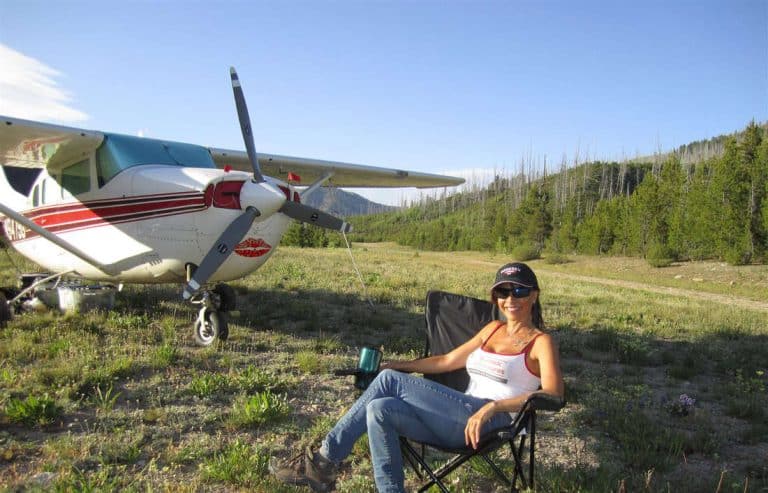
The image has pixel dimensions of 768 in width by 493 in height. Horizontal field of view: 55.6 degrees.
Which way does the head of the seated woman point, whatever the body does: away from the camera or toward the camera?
toward the camera

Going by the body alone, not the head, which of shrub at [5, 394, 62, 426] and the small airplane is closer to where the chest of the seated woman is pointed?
the shrub

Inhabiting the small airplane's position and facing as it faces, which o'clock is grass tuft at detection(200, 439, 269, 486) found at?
The grass tuft is roughly at 1 o'clock from the small airplane.

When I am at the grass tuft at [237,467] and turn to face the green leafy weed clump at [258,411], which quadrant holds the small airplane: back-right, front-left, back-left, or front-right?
front-left

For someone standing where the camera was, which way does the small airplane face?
facing the viewer and to the right of the viewer

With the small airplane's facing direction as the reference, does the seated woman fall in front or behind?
in front

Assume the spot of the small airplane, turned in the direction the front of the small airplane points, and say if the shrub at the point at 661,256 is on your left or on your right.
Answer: on your left

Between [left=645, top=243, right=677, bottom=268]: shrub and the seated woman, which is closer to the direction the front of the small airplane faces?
the seated woman

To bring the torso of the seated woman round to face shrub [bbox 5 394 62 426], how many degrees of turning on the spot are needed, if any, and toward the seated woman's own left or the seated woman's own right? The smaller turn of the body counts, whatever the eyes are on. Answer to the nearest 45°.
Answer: approximately 45° to the seated woman's own right

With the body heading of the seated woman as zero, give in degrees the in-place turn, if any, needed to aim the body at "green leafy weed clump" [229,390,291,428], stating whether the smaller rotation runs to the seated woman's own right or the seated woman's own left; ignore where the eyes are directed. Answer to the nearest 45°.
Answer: approximately 90° to the seated woman's own right

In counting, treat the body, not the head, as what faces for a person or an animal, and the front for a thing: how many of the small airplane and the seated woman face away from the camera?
0

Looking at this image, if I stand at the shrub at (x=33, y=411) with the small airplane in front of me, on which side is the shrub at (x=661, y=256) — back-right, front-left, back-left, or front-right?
front-right

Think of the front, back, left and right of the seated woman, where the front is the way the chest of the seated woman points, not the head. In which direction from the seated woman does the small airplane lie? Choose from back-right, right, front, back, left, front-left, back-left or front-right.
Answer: right

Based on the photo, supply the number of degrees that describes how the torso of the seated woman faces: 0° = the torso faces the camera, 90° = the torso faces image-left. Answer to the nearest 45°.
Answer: approximately 45°

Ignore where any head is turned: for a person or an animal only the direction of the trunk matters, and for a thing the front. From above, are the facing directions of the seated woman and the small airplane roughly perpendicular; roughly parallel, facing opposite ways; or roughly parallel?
roughly perpendicular
